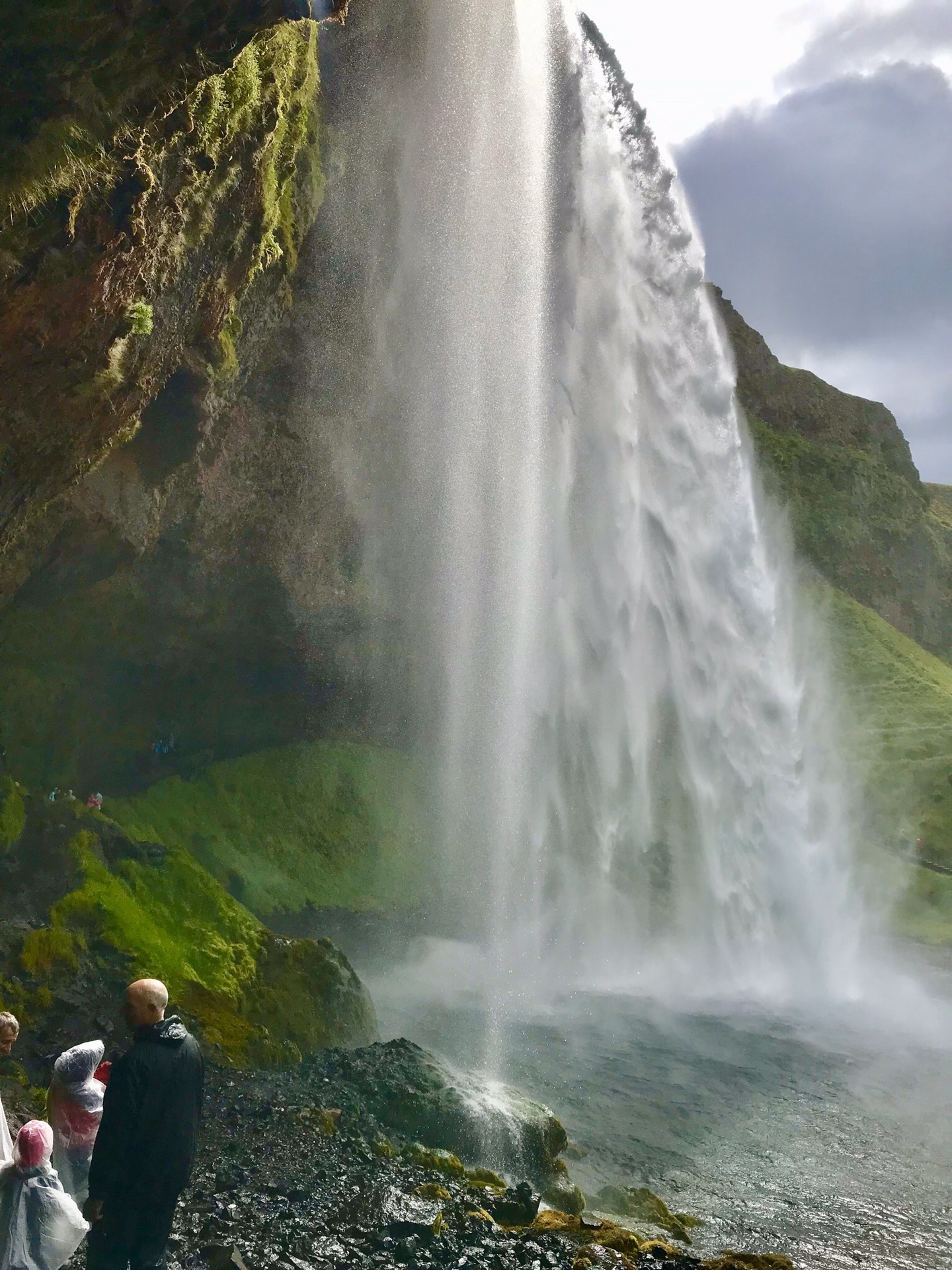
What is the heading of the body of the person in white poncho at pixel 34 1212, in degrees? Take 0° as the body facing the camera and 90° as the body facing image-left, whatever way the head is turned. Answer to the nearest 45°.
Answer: approximately 180°

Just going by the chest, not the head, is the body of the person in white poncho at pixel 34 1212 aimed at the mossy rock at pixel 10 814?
yes

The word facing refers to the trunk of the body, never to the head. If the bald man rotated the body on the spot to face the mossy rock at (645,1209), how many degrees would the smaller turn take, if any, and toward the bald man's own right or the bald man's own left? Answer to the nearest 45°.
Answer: approximately 90° to the bald man's own right

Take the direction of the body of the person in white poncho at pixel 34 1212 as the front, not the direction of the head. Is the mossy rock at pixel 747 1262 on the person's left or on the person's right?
on the person's right

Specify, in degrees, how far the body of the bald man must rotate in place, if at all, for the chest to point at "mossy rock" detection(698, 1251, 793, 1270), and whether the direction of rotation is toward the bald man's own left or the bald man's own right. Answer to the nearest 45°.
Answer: approximately 90° to the bald man's own right

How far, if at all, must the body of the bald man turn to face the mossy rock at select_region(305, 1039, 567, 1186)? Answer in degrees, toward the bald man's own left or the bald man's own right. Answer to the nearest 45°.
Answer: approximately 90° to the bald man's own right
